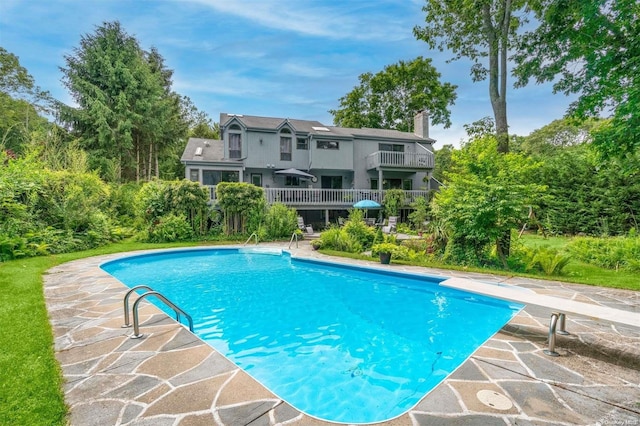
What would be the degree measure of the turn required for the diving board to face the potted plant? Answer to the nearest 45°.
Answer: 0° — it already faces it

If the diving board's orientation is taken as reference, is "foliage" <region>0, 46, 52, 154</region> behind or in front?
in front

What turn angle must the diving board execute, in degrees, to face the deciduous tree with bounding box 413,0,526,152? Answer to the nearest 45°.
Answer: approximately 45° to its right

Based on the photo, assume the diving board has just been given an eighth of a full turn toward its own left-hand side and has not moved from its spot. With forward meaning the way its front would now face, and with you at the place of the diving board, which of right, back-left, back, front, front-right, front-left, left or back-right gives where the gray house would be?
front-right

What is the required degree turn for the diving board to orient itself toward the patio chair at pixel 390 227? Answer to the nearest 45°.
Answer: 0° — it already faces it

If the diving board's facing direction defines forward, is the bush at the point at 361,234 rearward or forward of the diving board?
forward

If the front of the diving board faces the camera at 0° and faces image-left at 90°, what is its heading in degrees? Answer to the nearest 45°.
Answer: approximately 135°

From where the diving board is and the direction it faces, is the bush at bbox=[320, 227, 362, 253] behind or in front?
in front

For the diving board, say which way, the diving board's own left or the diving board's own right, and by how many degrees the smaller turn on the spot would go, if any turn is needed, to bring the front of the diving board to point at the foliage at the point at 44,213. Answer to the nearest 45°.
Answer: approximately 45° to the diving board's own left
